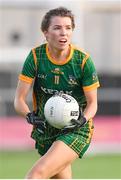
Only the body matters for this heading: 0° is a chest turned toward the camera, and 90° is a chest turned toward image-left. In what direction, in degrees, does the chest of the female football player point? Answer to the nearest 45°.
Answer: approximately 0°
